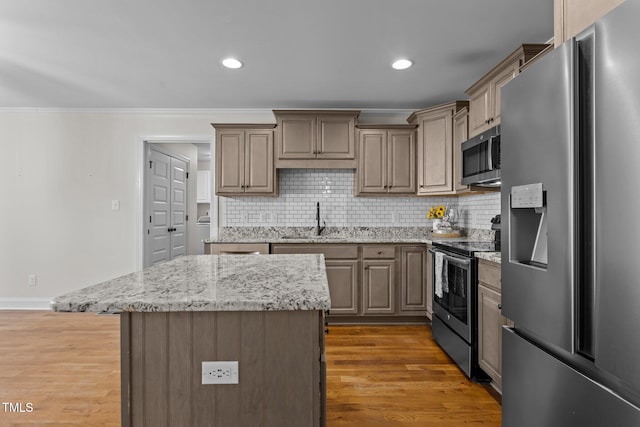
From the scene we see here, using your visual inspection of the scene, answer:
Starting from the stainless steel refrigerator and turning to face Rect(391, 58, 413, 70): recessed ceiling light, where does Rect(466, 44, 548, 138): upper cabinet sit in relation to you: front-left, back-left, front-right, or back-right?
front-right

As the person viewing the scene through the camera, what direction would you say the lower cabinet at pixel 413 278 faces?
facing the viewer

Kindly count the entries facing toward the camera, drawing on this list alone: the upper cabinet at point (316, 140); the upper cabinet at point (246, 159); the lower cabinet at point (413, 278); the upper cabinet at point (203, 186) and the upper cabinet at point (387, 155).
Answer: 5

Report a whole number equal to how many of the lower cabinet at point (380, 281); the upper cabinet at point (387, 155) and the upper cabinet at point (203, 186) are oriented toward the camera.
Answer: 3

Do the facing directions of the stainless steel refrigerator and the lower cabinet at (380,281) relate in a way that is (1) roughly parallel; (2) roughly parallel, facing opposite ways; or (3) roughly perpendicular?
roughly perpendicular

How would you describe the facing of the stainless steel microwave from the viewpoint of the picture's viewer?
facing the viewer and to the left of the viewer

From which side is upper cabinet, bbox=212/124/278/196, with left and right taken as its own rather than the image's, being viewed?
front

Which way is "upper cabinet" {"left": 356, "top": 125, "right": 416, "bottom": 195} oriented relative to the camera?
toward the camera

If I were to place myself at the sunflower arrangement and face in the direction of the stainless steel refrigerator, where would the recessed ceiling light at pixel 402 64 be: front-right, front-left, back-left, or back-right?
front-right

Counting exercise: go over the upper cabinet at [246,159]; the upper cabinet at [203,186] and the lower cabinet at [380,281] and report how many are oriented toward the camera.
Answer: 3

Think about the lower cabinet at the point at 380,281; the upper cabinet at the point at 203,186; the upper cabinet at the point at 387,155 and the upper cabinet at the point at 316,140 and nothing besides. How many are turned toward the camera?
4

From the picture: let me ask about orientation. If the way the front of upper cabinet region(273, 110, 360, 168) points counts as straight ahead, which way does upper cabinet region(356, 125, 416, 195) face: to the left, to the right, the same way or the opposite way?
the same way

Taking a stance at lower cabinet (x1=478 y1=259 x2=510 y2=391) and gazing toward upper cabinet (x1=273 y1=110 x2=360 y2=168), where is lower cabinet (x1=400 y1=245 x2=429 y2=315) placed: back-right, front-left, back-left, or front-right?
front-right

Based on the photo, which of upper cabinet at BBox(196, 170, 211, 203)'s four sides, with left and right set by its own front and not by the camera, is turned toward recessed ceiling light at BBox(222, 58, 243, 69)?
front

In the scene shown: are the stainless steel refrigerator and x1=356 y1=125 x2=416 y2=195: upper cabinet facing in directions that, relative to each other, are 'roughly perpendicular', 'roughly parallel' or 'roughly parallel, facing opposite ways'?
roughly perpendicular

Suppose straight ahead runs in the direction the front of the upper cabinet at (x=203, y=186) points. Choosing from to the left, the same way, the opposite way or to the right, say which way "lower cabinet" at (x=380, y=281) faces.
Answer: the same way
